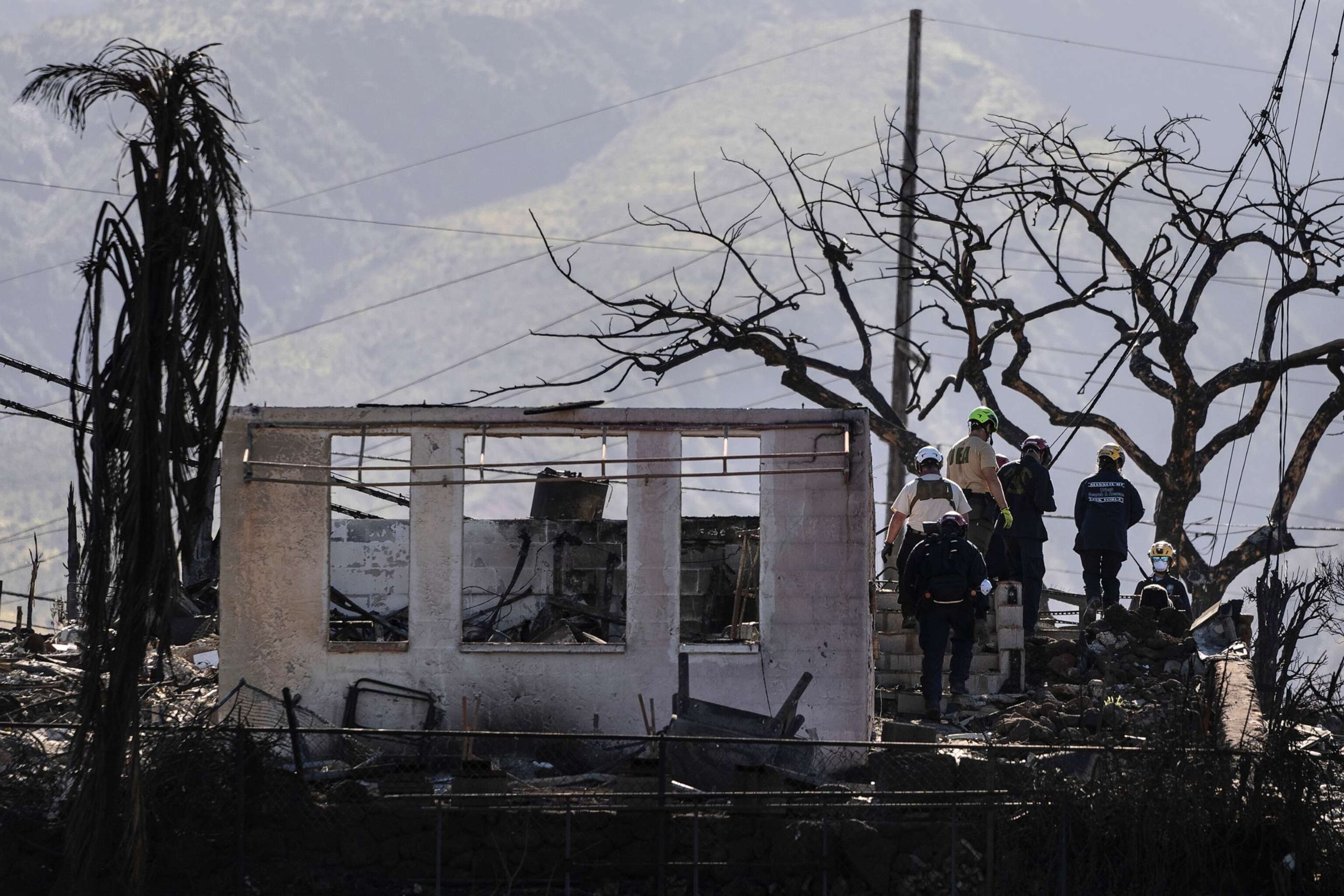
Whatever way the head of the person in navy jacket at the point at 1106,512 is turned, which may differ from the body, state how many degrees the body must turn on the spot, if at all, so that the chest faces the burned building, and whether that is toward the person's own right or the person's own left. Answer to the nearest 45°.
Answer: approximately 135° to the person's own left

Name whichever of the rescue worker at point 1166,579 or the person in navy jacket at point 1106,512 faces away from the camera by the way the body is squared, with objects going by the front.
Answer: the person in navy jacket

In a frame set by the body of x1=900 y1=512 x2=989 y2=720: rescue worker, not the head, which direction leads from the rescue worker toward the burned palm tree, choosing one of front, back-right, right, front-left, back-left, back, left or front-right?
back-left

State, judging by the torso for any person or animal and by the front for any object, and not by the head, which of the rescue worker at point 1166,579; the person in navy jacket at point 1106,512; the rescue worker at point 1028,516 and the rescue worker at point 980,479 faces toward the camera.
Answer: the rescue worker at point 1166,579

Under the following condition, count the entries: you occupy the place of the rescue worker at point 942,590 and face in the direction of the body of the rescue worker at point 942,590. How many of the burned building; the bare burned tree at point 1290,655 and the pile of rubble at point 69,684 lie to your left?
2

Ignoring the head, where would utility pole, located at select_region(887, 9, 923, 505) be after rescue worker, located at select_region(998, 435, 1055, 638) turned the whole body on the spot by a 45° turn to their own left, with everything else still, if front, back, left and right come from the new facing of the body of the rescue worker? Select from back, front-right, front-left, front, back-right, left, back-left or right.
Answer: front

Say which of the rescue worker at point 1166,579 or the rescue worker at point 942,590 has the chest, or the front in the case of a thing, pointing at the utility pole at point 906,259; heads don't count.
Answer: the rescue worker at point 942,590

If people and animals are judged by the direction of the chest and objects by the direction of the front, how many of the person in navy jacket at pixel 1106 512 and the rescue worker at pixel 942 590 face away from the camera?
2

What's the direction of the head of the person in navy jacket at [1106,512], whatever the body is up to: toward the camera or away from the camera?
away from the camera

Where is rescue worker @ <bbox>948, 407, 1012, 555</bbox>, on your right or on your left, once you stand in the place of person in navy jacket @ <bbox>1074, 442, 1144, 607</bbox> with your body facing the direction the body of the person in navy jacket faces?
on your left

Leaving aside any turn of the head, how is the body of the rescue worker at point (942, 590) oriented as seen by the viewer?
away from the camera

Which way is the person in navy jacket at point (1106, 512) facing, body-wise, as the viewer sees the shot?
away from the camera

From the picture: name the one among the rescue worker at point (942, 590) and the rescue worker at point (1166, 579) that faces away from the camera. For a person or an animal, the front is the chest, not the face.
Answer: the rescue worker at point (942, 590)
